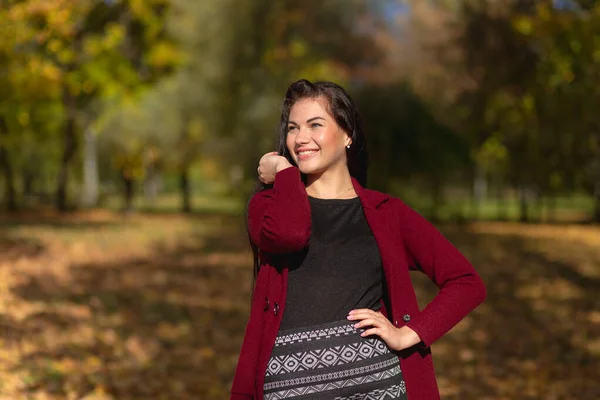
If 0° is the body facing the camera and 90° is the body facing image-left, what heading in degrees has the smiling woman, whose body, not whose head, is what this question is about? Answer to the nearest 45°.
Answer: approximately 0°

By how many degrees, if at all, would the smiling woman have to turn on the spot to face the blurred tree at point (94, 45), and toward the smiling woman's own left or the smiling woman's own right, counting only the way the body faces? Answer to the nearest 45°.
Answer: approximately 180°
